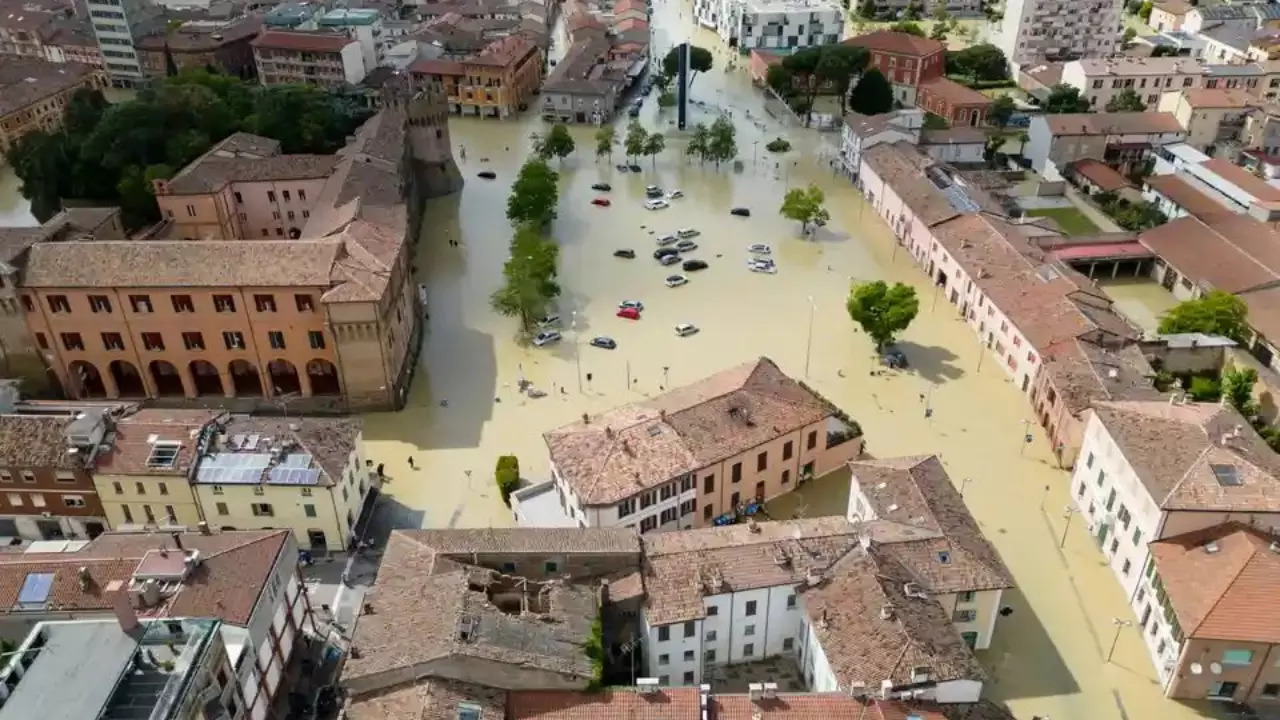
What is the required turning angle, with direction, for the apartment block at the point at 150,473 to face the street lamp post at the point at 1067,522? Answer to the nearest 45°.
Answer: approximately 45° to its left

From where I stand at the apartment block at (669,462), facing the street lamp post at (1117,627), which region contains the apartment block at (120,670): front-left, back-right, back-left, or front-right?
back-right

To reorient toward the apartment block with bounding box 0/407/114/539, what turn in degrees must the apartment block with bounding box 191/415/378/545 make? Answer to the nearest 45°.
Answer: approximately 135° to its right

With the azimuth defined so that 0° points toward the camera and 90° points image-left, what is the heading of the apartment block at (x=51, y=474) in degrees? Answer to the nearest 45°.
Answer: approximately 0°

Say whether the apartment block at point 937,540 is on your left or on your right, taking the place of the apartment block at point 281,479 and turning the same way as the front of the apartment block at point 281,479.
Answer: on your left

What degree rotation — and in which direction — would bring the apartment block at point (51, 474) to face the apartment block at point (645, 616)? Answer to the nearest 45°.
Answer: approximately 45° to its left

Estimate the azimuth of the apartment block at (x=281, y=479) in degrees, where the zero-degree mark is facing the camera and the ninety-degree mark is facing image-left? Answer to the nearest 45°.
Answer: approximately 0°

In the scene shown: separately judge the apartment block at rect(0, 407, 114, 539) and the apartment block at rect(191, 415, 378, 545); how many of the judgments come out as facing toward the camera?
2
